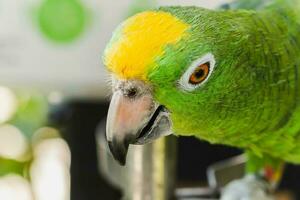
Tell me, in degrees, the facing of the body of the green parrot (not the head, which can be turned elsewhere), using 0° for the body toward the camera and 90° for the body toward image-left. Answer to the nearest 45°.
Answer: approximately 90°
